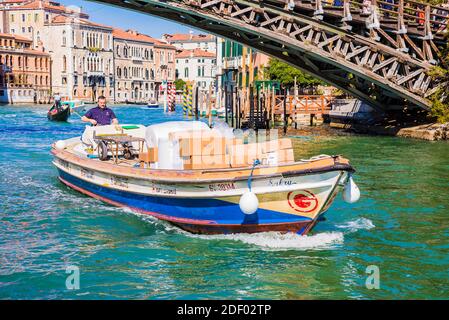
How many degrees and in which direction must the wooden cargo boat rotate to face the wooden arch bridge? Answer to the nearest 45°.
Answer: approximately 135° to its left

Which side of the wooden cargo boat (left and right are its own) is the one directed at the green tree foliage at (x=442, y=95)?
left

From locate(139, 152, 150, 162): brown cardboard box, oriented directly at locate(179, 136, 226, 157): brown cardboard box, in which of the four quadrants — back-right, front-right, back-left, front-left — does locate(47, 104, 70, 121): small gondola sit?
back-left

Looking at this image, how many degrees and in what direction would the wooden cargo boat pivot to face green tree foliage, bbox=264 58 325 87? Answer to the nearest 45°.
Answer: approximately 135° to its left

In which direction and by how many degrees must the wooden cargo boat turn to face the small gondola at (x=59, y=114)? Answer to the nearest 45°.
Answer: approximately 135° to its left

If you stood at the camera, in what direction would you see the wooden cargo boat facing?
facing the viewer and to the right of the viewer
